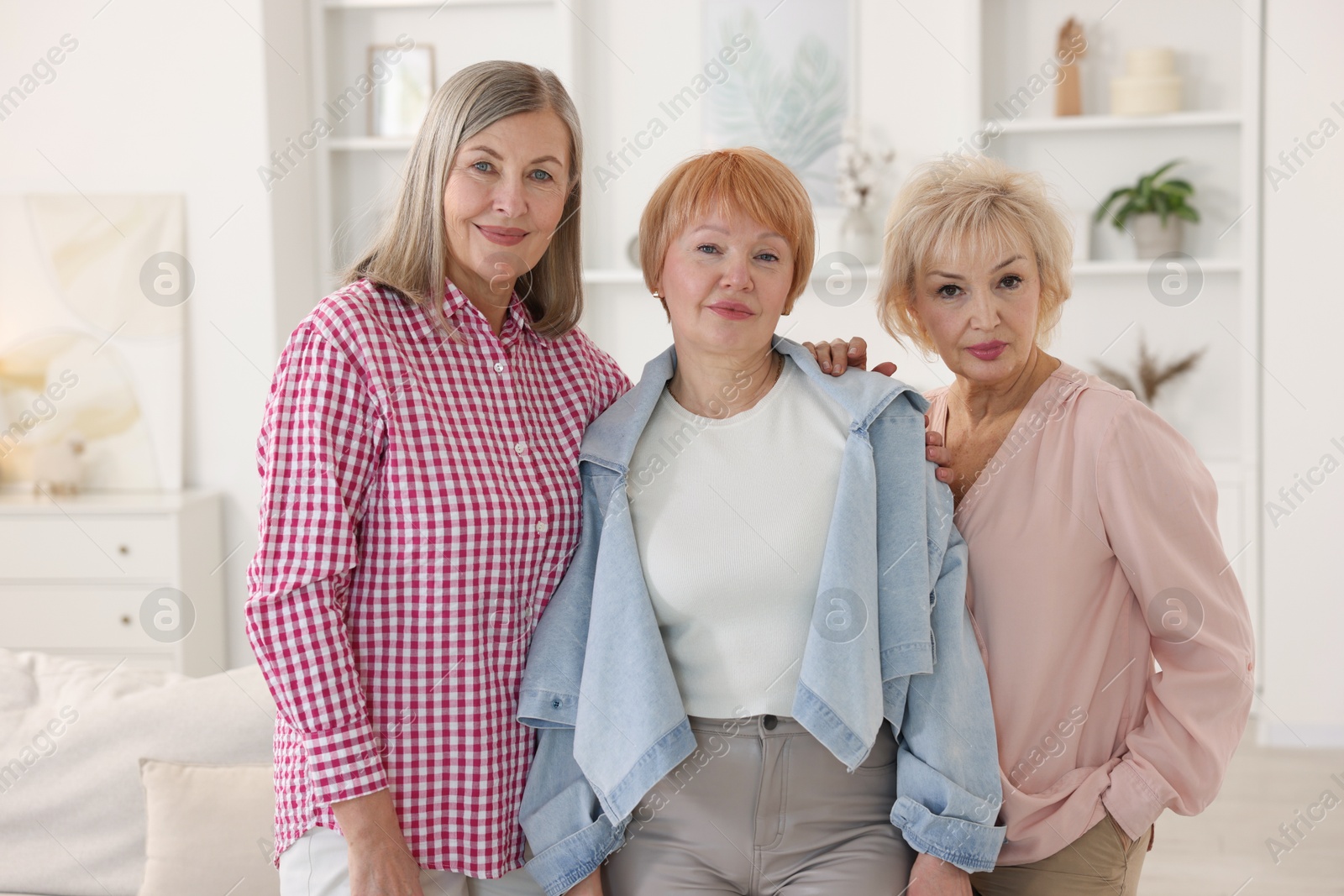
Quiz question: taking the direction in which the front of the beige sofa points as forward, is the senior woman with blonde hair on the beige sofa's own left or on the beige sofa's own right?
on the beige sofa's own left

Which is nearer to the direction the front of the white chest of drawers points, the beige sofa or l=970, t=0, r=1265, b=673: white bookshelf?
the beige sofa

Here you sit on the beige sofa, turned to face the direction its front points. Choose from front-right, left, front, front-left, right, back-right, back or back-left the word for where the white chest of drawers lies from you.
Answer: back

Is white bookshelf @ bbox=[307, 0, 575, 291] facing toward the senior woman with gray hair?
yes

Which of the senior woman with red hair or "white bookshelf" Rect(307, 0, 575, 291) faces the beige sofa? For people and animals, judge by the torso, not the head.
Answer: the white bookshelf

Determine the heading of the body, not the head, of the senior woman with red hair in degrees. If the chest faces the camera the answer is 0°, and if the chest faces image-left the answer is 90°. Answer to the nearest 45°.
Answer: approximately 0°

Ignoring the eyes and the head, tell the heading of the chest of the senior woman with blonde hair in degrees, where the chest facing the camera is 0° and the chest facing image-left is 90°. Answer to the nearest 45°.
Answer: approximately 45°
